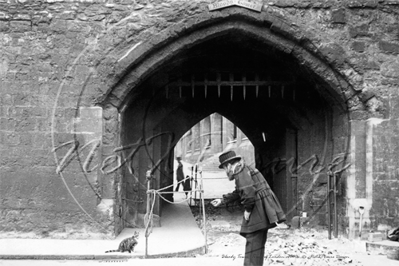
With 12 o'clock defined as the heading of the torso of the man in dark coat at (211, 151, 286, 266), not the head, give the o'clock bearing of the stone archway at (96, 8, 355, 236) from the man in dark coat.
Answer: The stone archway is roughly at 3 o'clock from the man in dark coat.

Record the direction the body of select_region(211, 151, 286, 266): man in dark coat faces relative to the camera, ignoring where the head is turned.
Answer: to the viewer's left
